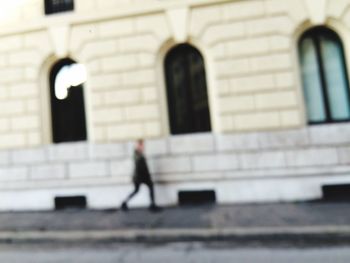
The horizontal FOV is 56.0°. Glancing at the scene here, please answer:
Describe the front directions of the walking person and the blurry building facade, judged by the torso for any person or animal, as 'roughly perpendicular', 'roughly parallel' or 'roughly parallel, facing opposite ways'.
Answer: roughly perpendicular

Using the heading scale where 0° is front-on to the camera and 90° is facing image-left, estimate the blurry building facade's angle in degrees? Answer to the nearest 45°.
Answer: approximately 0°
